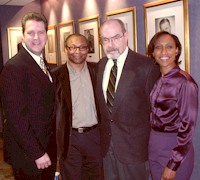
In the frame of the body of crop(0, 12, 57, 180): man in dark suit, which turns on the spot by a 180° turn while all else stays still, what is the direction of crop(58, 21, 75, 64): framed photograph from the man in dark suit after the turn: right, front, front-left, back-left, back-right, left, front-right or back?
front-right

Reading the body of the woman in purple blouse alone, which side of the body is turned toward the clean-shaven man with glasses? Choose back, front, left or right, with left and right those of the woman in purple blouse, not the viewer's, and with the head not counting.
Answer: right

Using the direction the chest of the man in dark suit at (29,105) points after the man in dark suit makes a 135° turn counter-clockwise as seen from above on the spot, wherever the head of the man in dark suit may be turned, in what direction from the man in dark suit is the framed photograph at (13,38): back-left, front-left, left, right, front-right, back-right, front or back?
front

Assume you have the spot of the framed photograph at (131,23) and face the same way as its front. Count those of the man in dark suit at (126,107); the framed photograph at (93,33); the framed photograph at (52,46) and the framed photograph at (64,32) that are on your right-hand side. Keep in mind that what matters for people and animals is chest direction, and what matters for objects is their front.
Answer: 3

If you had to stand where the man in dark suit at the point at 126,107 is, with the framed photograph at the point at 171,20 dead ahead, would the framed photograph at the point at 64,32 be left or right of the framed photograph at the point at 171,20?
left

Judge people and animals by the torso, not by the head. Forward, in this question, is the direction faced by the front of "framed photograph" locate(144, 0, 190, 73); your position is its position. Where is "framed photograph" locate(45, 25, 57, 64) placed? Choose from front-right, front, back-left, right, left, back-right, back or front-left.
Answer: right

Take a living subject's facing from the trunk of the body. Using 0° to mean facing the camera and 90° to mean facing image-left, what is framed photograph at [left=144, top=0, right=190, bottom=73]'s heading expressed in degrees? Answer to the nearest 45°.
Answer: approximately 45°

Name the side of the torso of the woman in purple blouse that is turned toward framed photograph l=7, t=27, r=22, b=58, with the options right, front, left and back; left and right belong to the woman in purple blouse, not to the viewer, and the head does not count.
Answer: right

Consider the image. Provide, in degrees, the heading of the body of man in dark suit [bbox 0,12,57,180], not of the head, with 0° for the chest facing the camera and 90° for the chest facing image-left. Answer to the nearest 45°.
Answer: approximately 315°
